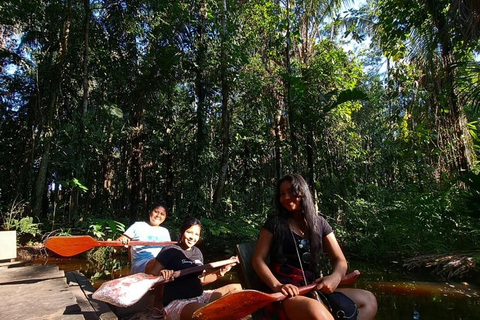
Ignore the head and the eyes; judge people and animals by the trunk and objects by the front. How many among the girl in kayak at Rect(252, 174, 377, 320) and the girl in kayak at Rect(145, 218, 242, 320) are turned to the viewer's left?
0

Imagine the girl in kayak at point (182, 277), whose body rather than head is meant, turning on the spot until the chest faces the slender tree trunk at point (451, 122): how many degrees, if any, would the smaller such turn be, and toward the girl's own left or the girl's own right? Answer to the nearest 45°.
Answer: approximately 90° to the girl's own left

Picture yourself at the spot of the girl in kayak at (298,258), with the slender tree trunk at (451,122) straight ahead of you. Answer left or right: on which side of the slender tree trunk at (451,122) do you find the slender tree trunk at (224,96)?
left

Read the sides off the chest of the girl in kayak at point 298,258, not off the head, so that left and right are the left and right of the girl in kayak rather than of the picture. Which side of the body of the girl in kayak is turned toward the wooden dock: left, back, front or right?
right

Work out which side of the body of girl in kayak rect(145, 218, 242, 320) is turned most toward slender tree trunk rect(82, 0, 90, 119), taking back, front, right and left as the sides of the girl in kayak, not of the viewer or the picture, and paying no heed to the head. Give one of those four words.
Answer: back

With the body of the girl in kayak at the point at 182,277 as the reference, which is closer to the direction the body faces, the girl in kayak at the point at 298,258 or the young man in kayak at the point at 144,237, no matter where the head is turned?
the girl in kayak

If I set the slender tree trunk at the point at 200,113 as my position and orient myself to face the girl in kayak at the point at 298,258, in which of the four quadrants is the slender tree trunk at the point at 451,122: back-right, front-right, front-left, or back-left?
front-left

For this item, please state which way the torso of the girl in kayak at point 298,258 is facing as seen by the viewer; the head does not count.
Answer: toward the camera

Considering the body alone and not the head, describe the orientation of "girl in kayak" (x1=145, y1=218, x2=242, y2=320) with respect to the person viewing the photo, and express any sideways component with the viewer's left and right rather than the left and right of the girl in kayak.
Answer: facing the viewer and to the right of the viewer
